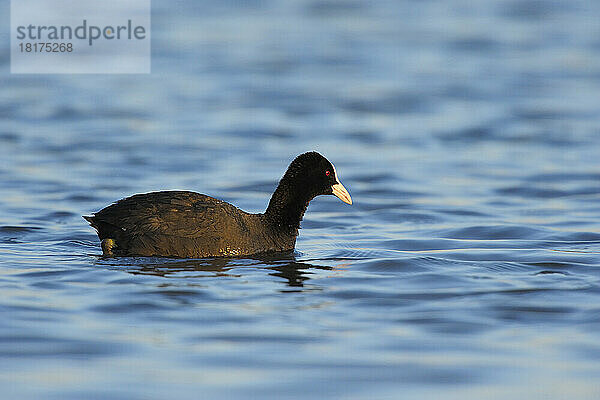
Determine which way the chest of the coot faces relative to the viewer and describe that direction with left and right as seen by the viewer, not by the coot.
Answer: facing to the right of the viewer
